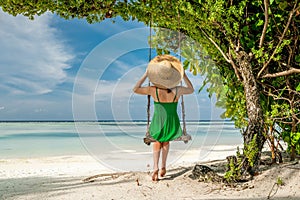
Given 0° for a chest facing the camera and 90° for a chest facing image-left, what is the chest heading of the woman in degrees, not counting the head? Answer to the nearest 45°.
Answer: approximately 180°

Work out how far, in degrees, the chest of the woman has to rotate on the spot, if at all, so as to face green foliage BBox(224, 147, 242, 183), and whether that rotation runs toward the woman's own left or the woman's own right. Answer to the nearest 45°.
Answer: approximately 90° to the woman's own right
